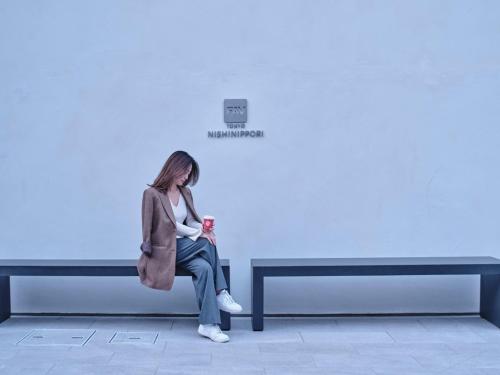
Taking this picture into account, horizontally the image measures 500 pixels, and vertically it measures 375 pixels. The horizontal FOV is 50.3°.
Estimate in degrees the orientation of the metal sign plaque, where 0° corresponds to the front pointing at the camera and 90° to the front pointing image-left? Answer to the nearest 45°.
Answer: approximately 0°

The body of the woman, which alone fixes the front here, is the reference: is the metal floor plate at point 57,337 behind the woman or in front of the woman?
behind
